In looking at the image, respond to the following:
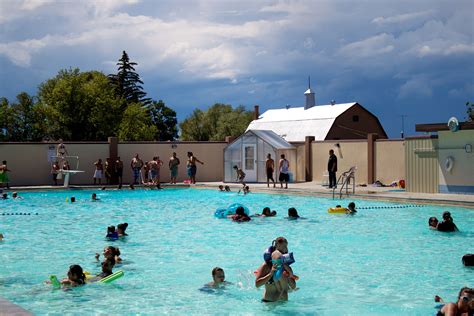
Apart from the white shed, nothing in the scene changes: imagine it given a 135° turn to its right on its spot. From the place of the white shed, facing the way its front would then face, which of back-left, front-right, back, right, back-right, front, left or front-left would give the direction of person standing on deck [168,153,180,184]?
front-left

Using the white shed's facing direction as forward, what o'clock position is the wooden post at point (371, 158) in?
The wooden post is roughly at 10 o'clock from the white shed.

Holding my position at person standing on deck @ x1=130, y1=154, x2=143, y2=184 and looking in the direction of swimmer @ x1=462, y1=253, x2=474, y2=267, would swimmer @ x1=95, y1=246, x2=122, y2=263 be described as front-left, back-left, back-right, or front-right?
front-right

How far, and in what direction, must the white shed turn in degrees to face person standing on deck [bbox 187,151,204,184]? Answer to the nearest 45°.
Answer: approximately 90° to its right

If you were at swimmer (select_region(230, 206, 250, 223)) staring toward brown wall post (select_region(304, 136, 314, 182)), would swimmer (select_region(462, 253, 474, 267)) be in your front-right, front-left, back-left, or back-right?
back-right

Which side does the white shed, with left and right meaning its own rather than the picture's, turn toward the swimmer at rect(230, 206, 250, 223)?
front

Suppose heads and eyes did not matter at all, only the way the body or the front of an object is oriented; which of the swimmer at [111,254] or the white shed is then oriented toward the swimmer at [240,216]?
the white shed

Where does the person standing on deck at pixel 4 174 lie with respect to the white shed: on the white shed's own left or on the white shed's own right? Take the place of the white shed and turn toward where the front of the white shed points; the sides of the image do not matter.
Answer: on the white shed's own right

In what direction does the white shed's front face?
toward the camera

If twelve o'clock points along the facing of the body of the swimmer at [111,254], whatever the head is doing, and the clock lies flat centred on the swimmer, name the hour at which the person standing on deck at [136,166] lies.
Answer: The person standing on deck is roughly at 6 o'clock from the swimmer.

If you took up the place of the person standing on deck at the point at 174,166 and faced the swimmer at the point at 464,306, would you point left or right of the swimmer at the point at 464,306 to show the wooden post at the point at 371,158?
left

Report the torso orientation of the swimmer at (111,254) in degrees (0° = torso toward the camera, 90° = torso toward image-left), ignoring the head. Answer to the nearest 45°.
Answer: approximately 0°

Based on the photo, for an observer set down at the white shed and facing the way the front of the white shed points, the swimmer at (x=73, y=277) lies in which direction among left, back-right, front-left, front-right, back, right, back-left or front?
front

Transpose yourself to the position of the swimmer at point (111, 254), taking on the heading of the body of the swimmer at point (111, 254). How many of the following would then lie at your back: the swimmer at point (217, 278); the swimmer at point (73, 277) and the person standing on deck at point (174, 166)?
1

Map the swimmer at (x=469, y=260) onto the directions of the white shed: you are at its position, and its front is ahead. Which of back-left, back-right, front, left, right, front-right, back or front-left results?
front

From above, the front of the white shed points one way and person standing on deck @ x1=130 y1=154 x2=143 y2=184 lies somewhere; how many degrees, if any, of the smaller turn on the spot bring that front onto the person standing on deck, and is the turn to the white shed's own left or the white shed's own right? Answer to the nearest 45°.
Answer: approximately 90° to the white shed's own right

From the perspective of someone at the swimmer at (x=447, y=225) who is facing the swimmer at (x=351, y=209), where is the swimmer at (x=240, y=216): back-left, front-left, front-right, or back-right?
front-left

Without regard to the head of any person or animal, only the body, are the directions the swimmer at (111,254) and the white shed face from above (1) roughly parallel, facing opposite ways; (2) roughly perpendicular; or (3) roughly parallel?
roughly parallel
